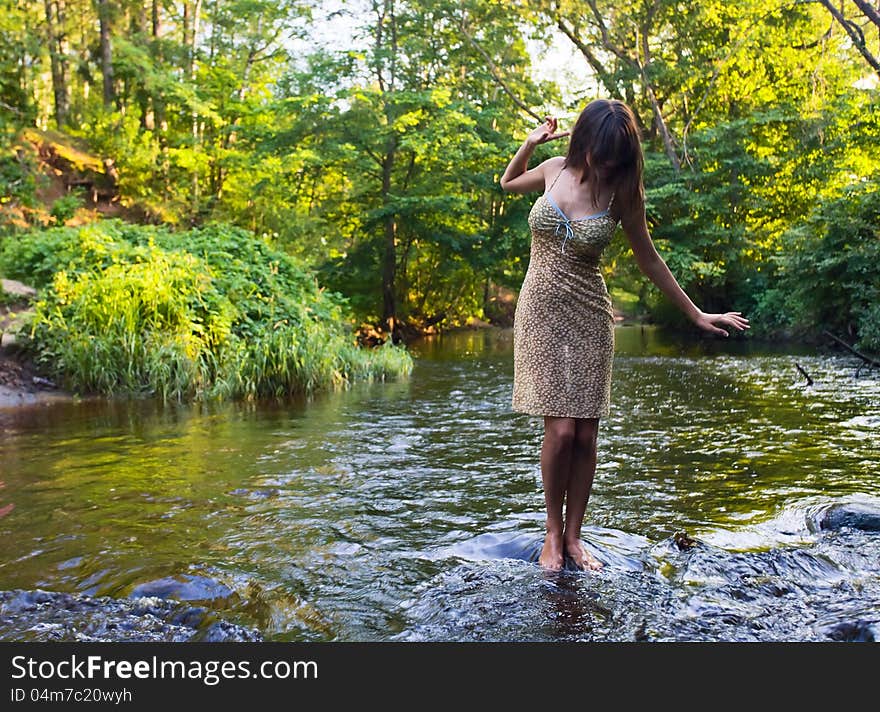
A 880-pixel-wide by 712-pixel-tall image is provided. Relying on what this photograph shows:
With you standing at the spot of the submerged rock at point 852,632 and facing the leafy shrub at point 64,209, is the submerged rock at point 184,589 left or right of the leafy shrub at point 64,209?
left

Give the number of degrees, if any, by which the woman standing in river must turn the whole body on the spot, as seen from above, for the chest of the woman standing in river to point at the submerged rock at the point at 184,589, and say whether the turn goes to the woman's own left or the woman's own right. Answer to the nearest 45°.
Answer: approximately 45° to the woman's own right

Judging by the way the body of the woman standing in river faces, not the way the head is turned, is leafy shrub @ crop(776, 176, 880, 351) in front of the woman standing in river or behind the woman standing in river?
behind

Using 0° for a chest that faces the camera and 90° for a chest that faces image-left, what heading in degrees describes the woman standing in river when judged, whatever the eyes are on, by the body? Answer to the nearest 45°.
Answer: approximately 0°

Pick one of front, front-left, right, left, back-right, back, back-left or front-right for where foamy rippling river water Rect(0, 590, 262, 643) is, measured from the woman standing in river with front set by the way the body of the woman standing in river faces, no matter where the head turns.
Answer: front-right

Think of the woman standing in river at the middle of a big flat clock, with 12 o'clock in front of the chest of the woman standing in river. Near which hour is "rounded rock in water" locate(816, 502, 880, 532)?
The rounded rock in water is roughly at 8 o'clock from the woman standing in river.

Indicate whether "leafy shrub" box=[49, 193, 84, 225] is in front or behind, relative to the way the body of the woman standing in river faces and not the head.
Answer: behind

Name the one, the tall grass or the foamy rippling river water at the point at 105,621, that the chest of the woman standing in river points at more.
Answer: the foamy rippling river water

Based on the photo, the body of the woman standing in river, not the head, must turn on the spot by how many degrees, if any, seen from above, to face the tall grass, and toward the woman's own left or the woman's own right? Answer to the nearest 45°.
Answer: approximately 135° to the woman's own right

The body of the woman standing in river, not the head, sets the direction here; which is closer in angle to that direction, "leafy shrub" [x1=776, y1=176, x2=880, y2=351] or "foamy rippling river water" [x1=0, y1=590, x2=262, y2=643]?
the foamy rippling river water
